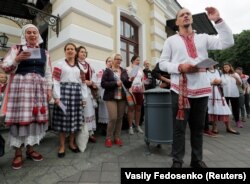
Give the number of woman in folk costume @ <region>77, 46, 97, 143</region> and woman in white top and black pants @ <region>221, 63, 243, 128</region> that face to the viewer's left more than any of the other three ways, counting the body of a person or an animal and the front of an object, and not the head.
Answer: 0

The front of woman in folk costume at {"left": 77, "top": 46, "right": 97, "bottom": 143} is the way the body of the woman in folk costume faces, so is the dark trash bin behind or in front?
in front

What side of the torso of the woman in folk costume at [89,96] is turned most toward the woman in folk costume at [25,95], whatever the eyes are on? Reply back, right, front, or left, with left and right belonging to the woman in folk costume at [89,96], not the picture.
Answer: right

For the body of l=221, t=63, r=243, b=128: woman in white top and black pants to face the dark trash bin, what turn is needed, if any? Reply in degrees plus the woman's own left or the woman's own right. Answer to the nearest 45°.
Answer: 0° — they already face it

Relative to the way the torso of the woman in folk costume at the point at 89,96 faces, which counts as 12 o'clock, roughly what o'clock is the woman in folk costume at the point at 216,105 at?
the woman in folk costume at the point at 216,105 is roughly at 10 o'clock from the woman in folk costume at the point at 89,96.

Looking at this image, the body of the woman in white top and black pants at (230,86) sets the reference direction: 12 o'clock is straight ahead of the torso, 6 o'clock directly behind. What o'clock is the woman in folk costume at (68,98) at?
the woman in folk costume at (68,98) is roughly at 1 o'clock from the woman in white top and black pants at (230,86).

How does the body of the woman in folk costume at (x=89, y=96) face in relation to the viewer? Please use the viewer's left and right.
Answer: facing the viewer and to the right of the viewer

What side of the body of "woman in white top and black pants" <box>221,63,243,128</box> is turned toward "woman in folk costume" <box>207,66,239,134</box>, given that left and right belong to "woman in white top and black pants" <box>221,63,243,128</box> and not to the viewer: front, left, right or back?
front

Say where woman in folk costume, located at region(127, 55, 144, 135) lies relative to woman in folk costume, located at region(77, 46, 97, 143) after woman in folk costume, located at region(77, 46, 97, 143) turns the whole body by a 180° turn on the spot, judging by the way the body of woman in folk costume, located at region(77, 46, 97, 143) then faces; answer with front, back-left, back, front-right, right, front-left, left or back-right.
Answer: right

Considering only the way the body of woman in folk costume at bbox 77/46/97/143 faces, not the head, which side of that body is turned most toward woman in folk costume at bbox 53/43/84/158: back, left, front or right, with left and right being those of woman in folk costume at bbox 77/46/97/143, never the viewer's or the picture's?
right

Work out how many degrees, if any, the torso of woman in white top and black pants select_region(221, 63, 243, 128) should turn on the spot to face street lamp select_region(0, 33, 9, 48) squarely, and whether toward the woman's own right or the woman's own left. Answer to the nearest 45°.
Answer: approximately 90° to the woman's own right

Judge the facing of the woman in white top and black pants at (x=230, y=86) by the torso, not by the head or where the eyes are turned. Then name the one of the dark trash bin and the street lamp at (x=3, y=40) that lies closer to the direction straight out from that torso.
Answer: the dark trash bin

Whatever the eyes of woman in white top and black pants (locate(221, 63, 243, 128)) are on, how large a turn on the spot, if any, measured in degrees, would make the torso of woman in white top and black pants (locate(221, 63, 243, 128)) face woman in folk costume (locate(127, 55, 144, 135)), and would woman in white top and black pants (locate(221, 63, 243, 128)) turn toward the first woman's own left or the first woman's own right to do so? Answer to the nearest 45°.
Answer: approximately 45° to the first woman's own right
